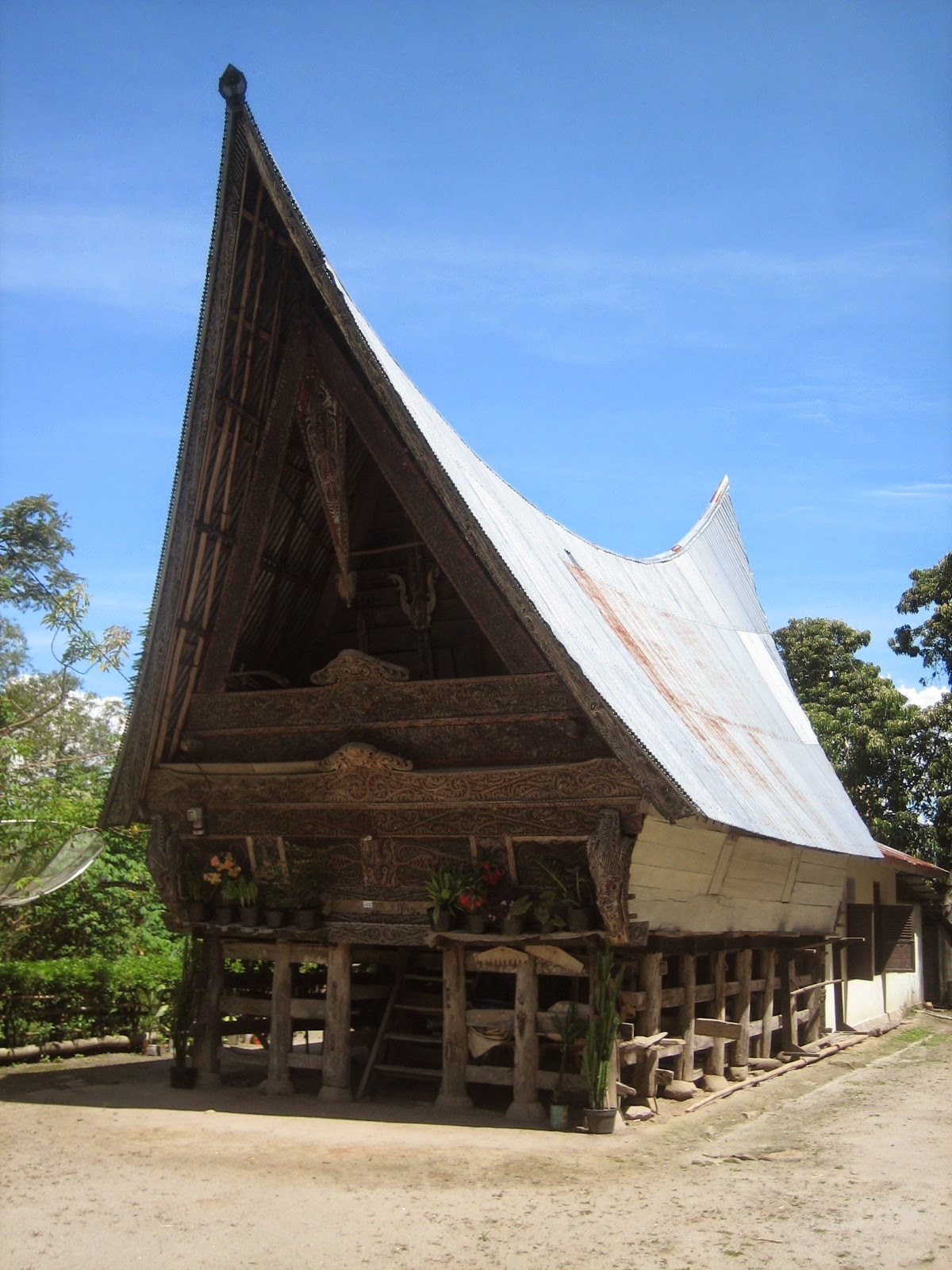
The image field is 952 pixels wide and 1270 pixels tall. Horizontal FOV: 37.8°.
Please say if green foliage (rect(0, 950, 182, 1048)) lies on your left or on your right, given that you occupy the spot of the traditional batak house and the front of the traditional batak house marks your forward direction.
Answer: on your right

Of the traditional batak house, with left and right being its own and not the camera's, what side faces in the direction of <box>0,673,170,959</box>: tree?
right

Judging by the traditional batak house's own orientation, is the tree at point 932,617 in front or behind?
behind
